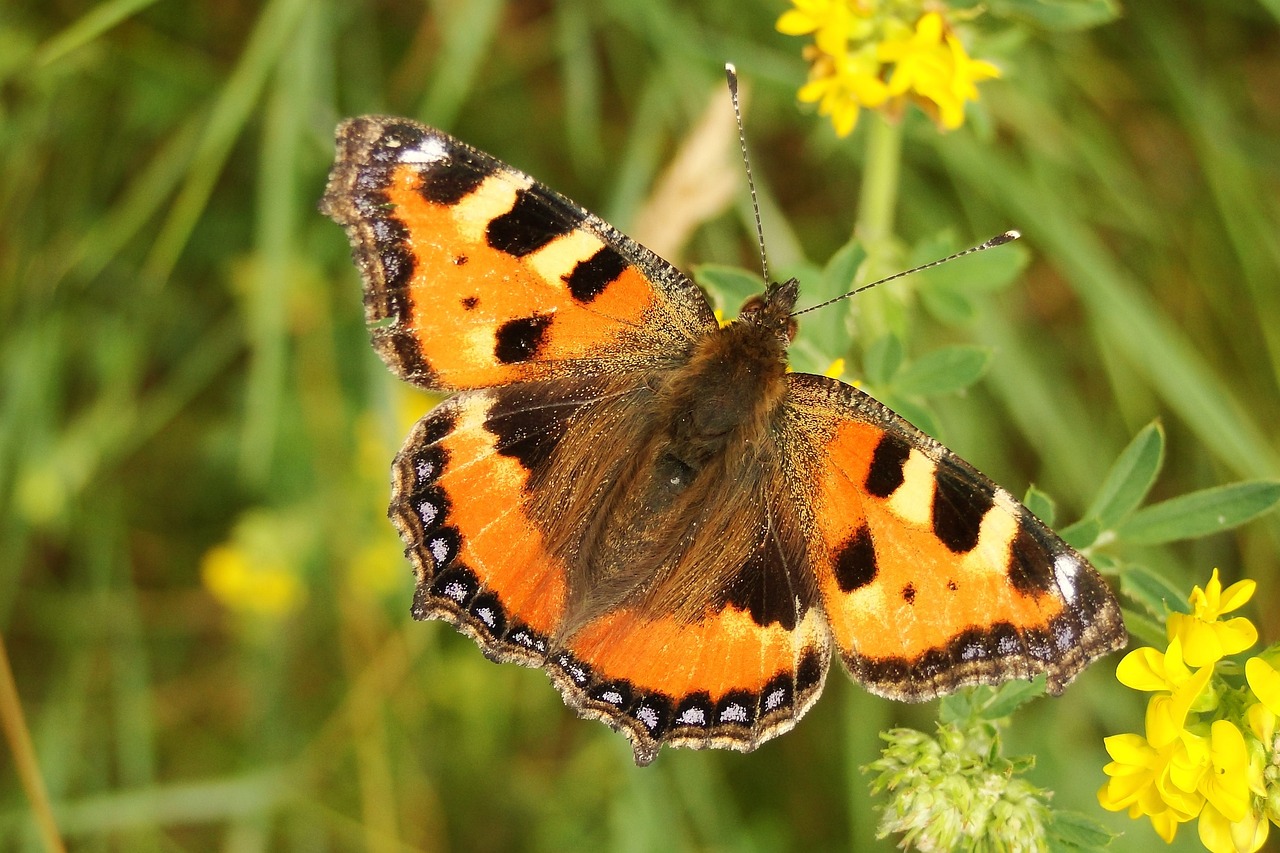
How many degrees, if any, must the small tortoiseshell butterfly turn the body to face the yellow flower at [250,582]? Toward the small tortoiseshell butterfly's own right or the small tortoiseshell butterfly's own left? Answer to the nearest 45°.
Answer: approximately 90° to the small tortoiseshell butterfly's own left

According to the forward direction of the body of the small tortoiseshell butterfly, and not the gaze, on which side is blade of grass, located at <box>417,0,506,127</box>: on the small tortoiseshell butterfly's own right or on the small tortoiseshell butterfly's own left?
on the small tortoiseshell butterfly's own left

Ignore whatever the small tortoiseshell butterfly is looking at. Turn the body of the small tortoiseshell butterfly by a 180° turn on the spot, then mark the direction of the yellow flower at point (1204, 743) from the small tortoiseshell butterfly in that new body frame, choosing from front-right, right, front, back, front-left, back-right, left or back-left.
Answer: left

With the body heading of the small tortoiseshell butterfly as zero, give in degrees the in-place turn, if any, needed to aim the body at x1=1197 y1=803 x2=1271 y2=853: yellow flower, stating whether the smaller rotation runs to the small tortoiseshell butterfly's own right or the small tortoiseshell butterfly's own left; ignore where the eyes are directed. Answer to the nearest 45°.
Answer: approximately 90° to the small tortoiseshell butterfly's own right

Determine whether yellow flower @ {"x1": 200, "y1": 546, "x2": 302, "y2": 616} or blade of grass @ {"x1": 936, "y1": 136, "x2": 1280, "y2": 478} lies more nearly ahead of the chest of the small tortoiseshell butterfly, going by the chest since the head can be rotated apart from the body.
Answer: the blade of grass

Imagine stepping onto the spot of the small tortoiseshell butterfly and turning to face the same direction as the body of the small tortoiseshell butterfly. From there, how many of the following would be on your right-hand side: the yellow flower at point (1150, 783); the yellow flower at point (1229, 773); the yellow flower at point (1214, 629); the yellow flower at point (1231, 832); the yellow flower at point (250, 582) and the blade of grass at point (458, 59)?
4

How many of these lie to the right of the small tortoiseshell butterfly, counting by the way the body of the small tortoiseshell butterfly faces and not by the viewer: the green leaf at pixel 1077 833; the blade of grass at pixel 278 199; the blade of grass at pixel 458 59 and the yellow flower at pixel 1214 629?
2

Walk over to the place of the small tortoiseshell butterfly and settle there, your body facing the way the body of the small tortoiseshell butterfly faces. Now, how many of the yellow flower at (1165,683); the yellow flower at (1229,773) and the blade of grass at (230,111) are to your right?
2

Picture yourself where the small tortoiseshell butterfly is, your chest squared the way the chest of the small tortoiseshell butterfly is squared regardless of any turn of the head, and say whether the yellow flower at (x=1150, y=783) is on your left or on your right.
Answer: on your right

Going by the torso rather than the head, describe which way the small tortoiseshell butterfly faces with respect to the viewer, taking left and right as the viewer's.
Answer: facing away from the viewer and to the right of the viewer

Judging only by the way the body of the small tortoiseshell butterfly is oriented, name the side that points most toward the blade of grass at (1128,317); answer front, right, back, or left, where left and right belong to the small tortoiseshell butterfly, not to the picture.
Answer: front

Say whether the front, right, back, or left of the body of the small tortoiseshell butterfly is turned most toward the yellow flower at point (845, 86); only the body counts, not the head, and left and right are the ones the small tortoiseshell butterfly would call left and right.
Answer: front

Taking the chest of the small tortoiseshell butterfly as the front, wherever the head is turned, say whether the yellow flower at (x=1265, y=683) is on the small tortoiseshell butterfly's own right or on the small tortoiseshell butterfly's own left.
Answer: on the small tortoiseshell butterfly's own right
